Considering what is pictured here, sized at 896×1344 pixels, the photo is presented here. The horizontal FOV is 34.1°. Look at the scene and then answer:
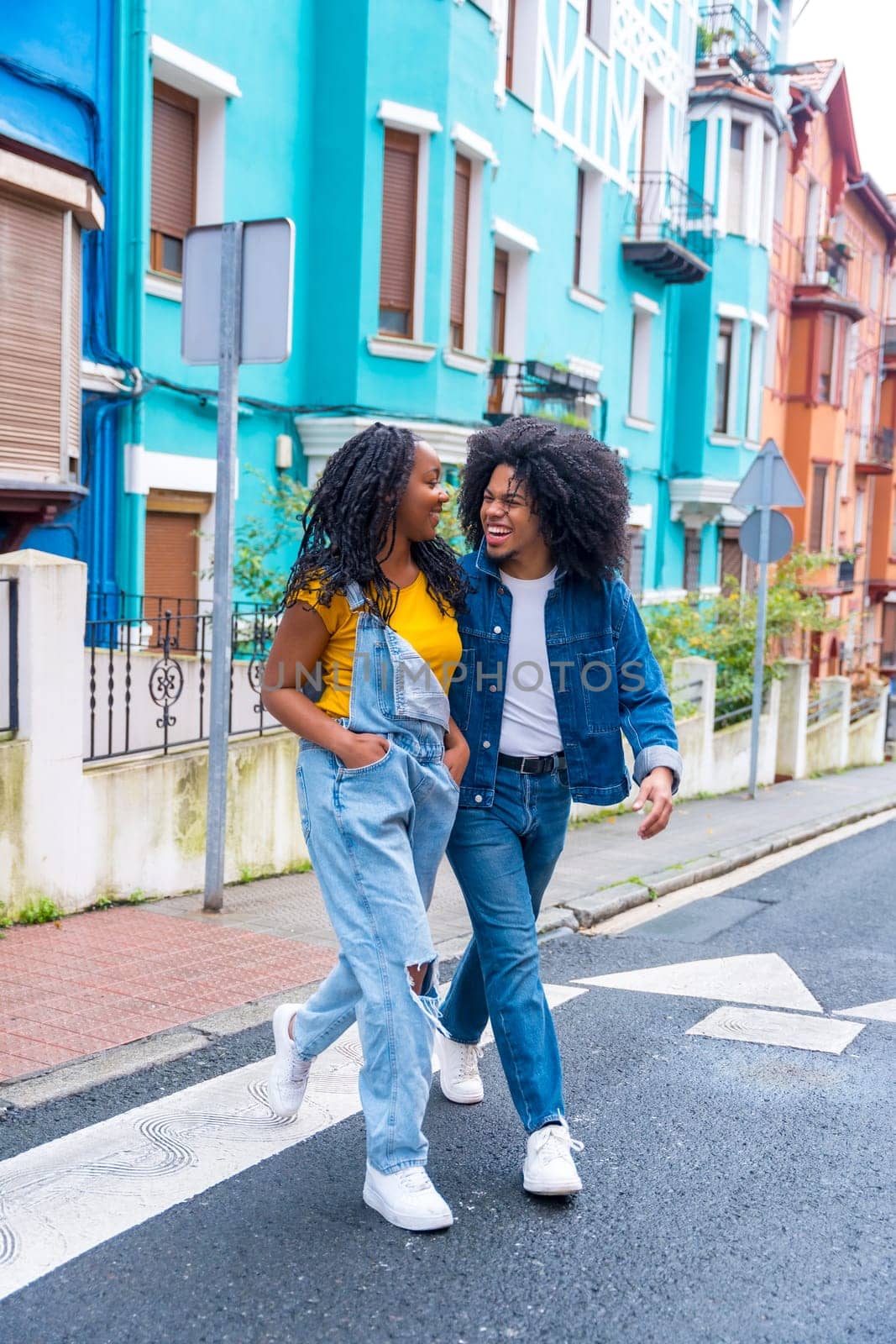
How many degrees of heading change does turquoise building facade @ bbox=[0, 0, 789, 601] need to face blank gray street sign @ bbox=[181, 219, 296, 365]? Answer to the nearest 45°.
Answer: approximately 45° to its right

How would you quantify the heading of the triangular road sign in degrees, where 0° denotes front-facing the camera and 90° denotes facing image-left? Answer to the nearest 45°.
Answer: approximately 180°

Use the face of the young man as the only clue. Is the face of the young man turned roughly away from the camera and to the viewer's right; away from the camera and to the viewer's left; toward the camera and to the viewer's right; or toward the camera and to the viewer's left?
toward the camera and to the viewer's left

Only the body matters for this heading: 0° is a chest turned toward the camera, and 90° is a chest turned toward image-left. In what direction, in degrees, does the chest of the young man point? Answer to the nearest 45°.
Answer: approximately 0°

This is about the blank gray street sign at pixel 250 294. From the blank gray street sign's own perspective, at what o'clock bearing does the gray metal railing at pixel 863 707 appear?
The gray metal railing is roughly at 1 o'clock from the blank gray street sign.

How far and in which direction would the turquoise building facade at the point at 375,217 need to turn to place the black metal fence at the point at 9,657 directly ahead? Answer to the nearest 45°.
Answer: approximately 45° to its right

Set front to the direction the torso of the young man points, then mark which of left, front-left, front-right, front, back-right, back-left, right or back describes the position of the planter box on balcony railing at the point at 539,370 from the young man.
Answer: back

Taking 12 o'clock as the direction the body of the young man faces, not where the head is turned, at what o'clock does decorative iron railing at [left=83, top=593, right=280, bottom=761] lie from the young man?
The decorative iron railing is roughly at 5 o'clock from the young man.

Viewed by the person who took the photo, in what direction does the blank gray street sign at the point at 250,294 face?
facing away from the viewer

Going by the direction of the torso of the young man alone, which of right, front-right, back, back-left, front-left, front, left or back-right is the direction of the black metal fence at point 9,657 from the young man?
back-right
